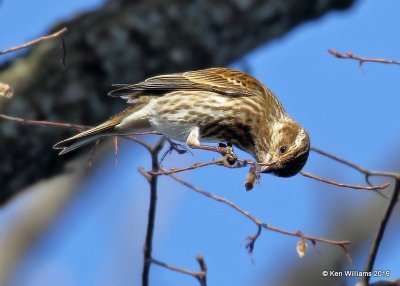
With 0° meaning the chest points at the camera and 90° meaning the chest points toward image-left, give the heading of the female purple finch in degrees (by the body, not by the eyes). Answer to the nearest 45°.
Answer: approximately 270°
